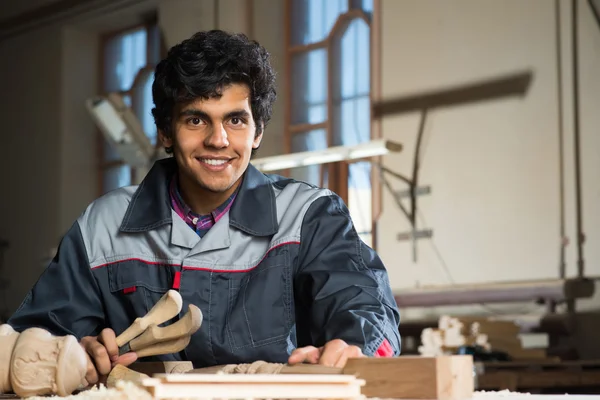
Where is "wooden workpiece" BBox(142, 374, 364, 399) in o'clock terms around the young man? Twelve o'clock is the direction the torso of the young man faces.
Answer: The wooden workpiece is roughly at 12 o'clock from the young man.

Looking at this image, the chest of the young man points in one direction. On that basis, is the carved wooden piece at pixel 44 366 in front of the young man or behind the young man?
in front

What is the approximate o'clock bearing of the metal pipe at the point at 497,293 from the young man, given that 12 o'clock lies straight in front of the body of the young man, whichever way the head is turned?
The metal pipe is roughly at 7 o'clock from the young man.

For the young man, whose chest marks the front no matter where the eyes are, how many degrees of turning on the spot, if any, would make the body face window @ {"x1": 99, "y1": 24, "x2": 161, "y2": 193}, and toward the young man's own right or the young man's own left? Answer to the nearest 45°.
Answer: approximately 180°

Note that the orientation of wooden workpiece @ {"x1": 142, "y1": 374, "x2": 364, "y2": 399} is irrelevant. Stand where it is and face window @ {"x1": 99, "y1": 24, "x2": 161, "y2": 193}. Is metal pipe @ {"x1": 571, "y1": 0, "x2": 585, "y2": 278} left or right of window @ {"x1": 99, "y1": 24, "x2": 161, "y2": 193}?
right

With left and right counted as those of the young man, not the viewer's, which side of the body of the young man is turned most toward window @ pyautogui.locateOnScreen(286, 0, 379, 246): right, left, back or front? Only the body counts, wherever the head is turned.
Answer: back

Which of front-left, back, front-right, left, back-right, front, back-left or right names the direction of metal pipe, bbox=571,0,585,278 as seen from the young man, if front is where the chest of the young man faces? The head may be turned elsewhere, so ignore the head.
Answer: back-left

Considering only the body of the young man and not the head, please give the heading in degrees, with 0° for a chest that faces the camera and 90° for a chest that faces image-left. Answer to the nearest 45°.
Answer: approximately 0°
